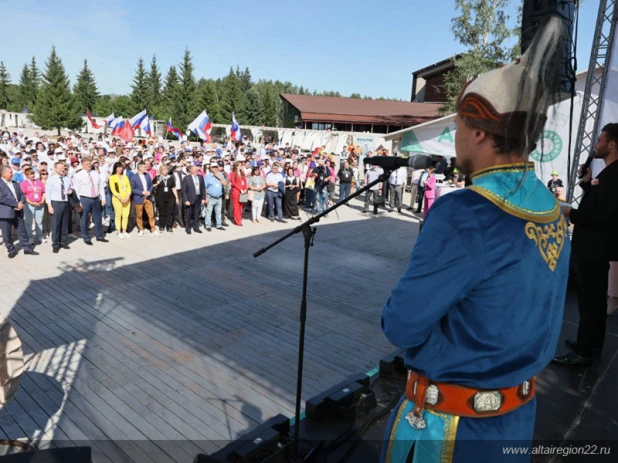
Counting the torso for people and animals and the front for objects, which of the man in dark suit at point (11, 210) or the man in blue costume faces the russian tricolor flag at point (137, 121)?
the man in blue costume

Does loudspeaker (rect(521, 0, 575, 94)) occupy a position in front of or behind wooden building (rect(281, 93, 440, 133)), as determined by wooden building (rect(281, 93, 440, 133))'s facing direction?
in front

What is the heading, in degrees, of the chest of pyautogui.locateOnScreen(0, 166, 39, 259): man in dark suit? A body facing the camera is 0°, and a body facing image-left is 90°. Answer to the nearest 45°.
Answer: approximately 315°

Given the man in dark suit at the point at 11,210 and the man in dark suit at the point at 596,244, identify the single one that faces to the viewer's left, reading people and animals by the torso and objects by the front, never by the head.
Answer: the man in dark suit at the point at 596,244

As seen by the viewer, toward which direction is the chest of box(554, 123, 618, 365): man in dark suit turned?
to the viewer's left

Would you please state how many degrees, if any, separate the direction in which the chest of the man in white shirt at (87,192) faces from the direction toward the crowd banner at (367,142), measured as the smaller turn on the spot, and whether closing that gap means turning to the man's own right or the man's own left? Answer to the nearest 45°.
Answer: approximately 90° to the man's own left

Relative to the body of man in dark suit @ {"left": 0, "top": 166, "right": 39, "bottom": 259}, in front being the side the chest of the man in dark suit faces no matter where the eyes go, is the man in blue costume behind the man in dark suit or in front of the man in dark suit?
in front

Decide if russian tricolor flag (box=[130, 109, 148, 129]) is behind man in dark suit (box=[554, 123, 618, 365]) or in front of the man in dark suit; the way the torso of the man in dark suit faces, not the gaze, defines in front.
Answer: in front

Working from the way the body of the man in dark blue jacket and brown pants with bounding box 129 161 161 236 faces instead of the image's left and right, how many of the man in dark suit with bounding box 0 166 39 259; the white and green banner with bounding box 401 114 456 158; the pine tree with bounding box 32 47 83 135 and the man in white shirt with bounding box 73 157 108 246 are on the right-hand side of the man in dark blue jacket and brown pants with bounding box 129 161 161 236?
2

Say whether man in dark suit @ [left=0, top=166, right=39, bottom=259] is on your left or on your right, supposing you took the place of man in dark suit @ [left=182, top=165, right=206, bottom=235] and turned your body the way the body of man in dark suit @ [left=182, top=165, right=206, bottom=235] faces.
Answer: on your right
